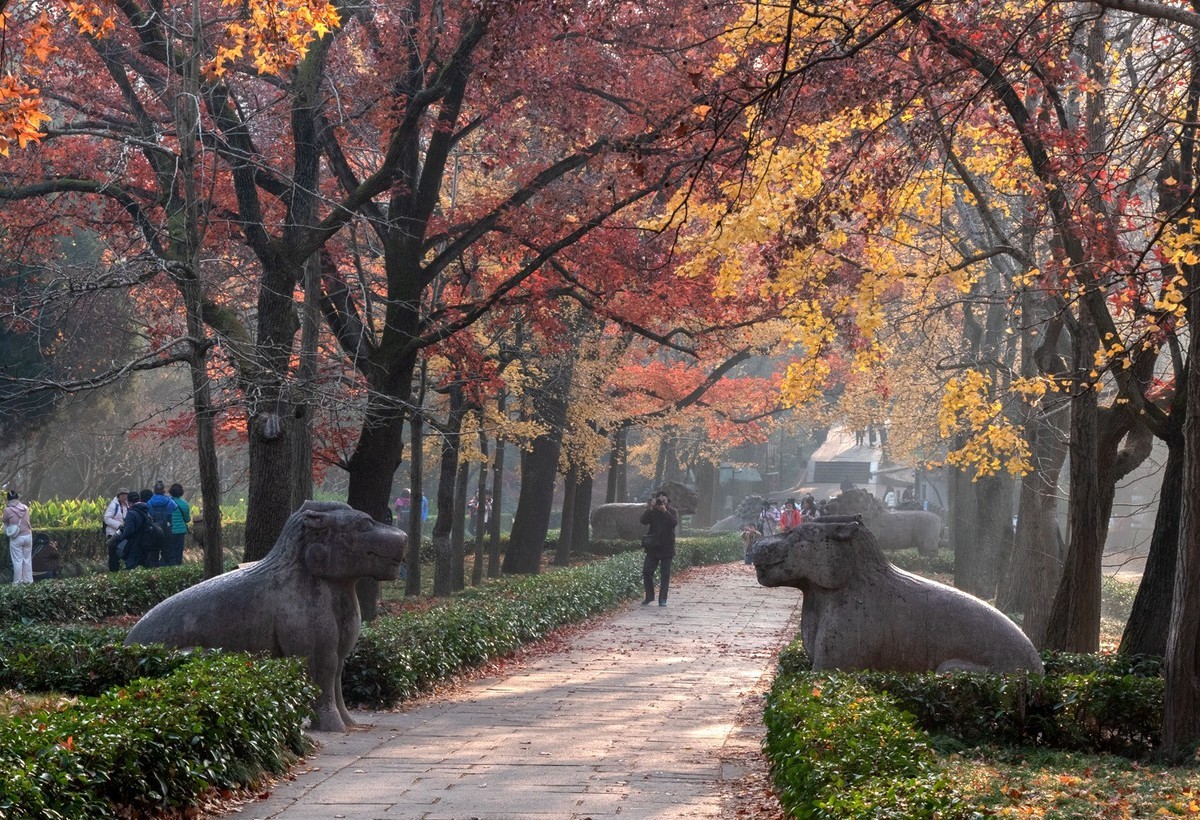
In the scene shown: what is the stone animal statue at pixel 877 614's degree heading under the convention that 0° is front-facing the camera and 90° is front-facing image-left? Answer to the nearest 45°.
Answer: approximately 90°

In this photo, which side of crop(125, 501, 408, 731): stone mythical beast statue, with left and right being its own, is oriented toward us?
right

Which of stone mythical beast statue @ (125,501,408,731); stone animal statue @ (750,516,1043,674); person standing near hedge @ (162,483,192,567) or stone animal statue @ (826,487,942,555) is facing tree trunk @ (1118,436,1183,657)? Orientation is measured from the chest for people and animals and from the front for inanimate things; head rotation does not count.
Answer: stone mythical beast statue @ (125,501,408,731)

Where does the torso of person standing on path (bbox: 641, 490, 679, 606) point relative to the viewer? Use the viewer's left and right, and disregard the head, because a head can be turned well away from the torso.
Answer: facing the viewer

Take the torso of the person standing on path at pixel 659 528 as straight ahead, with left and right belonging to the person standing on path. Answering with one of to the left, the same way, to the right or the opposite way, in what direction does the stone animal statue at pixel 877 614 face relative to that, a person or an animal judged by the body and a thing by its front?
to the right

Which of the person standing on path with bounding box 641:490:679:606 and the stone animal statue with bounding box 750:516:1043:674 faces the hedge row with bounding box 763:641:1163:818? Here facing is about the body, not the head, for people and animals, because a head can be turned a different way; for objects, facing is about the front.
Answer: the person standing on path

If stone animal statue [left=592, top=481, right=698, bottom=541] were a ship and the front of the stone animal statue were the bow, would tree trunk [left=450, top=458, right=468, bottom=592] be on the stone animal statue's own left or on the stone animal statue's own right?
on the stone animal statue's own right

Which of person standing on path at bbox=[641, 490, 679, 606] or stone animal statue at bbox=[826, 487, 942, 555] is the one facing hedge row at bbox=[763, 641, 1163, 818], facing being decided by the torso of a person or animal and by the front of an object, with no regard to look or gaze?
the person standing on path

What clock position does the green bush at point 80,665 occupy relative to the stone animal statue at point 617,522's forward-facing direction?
The green bush is roughly at 3 o'clock from the stone animal statue.

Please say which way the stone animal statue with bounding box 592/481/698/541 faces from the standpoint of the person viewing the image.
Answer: facing to the right of the viewer
